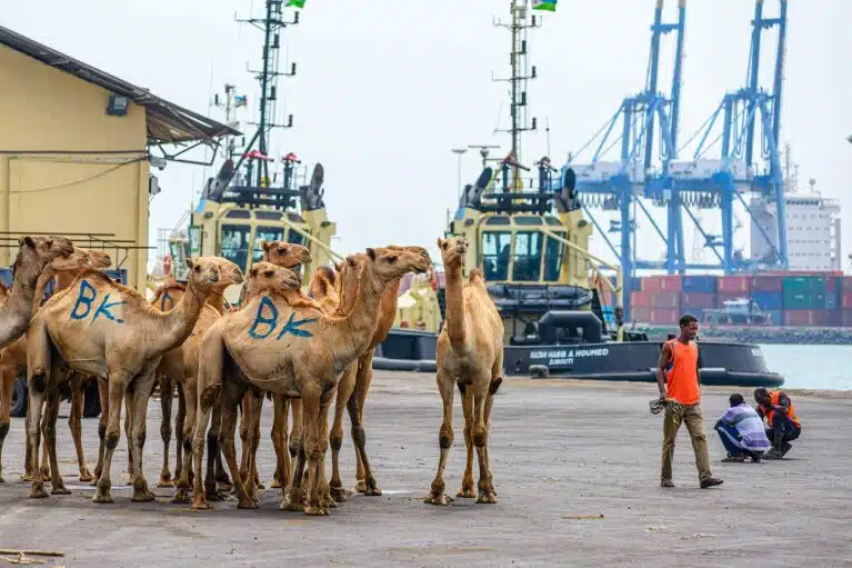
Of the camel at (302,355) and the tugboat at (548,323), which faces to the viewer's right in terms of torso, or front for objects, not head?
the camel

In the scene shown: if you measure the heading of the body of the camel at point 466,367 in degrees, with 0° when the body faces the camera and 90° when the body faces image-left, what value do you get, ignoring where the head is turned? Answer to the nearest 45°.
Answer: approximately 0°

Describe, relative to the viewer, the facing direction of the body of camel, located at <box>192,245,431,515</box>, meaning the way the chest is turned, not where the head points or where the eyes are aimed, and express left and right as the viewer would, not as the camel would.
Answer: facing to the right of the viewer

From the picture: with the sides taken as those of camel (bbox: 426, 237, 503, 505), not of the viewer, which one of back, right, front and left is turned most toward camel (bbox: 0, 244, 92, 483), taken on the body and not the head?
right

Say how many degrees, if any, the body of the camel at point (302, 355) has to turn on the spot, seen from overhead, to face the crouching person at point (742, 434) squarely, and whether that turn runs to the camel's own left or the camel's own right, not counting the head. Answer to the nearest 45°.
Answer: approximately 45° to the camel's own left

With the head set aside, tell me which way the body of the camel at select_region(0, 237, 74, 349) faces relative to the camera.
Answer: to the viewer's right

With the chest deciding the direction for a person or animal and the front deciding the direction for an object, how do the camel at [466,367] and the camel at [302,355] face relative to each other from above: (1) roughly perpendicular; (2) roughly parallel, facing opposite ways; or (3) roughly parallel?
roughly perpendicular
